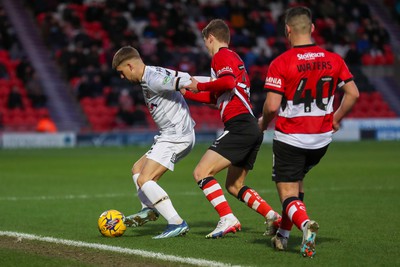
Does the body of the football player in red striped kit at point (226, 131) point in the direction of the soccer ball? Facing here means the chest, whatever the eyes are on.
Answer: yes

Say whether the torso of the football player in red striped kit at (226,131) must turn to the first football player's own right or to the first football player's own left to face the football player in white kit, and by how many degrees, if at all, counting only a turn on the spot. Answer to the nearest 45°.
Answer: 0° — they already face them

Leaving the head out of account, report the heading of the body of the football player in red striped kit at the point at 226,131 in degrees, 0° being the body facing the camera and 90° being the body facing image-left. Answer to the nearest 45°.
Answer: approximately 90°

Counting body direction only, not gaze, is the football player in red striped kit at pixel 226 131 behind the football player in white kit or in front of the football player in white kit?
behind

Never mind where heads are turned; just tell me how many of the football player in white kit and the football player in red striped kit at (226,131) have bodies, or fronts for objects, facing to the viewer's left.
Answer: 2

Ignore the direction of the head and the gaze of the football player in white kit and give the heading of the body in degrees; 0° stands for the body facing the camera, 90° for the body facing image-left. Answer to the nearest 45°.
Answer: approximately 90°

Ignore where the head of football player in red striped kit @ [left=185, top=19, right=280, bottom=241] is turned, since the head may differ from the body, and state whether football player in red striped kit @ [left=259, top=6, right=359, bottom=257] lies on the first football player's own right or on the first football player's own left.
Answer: on the first football player's own left

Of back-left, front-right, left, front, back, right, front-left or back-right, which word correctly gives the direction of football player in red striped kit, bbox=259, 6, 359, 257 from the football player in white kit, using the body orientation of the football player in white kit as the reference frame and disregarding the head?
back-left
